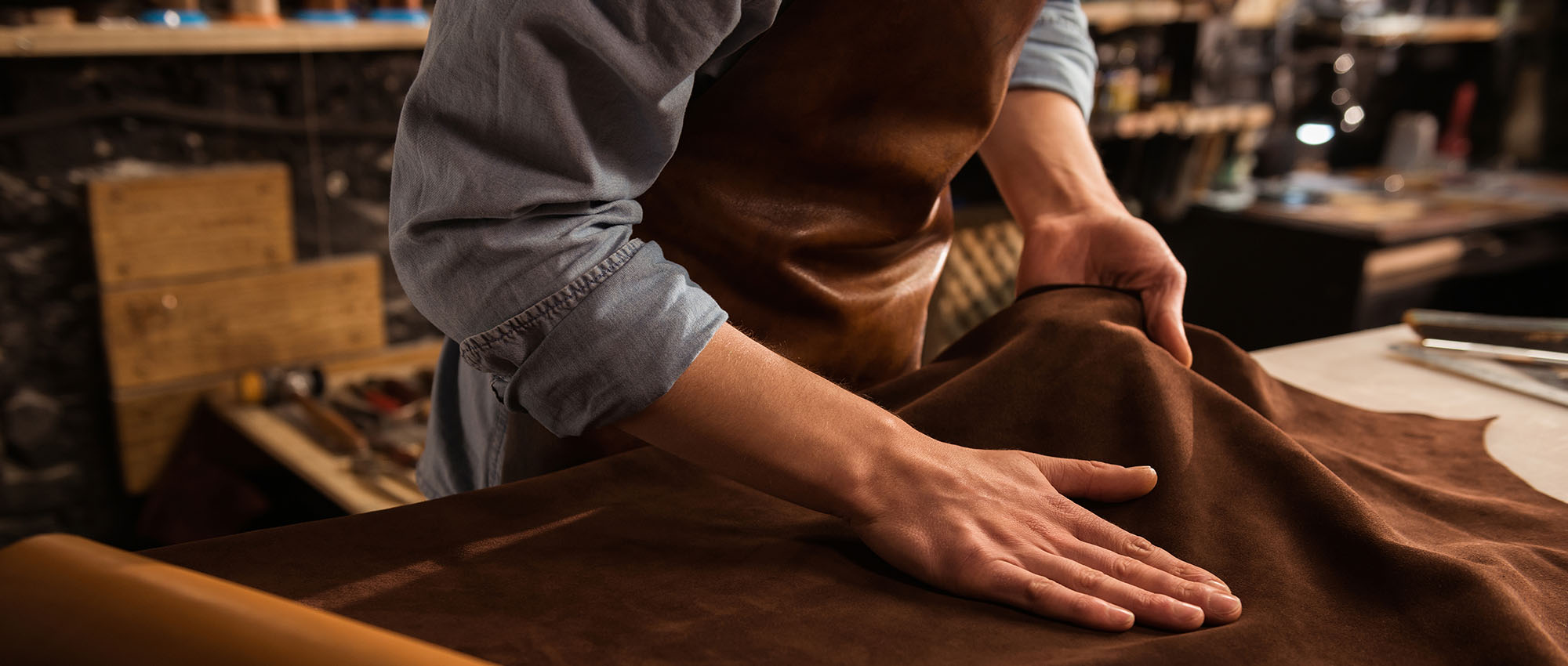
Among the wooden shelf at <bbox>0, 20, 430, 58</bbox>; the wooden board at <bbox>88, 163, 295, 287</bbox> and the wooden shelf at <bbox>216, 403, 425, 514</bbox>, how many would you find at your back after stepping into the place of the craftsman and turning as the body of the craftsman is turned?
3

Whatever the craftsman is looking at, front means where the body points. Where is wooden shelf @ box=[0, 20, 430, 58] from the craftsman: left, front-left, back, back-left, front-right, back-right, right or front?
back

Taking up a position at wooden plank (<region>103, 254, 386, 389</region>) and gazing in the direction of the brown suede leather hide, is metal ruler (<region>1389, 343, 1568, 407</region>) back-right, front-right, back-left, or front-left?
front-left

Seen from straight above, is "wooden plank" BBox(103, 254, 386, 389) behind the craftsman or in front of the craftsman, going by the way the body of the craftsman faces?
behind

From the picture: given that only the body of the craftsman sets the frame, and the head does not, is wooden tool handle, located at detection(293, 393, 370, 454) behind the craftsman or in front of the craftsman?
behind

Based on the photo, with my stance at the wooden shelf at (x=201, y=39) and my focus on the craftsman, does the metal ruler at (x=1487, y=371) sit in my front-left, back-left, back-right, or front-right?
front-left

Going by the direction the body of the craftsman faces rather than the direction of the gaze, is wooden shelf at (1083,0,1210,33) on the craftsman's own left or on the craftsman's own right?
on the craftsman's own left

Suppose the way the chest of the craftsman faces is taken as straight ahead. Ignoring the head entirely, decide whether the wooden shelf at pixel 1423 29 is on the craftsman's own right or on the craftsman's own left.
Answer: on the craftsman's own left

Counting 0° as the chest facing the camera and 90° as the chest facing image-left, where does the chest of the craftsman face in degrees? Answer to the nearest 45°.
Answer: approximately 315°

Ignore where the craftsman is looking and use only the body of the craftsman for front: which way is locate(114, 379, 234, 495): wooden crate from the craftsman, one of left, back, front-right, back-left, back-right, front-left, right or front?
back

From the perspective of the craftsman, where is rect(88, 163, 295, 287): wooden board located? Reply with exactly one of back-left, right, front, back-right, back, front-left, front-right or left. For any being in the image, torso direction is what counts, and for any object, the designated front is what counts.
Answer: back

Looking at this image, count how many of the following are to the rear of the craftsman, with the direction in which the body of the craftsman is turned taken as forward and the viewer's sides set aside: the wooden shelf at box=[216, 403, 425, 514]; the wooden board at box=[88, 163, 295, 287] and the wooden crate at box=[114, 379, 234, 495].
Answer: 3
